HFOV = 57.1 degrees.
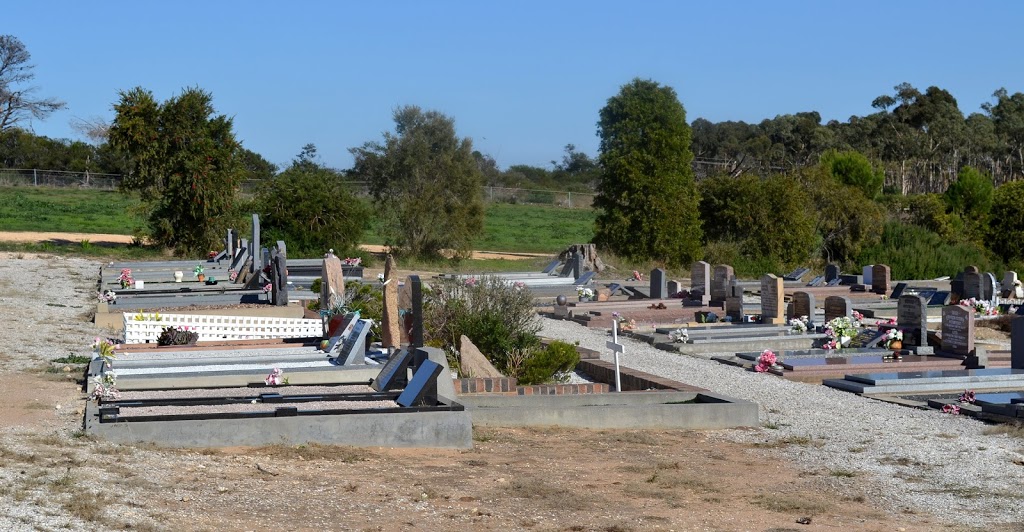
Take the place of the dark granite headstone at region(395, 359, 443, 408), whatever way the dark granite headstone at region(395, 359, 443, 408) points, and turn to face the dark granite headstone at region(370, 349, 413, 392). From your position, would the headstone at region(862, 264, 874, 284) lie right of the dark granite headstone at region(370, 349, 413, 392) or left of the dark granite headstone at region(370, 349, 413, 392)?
right

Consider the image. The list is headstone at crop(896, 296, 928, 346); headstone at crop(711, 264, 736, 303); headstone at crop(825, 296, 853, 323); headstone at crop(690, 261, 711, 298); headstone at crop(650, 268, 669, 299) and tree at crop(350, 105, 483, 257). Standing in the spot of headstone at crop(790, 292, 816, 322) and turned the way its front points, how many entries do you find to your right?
4

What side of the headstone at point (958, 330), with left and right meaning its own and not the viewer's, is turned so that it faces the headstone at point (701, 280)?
right

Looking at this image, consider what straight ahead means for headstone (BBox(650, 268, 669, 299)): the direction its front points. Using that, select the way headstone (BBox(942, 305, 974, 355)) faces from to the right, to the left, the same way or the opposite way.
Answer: the same way

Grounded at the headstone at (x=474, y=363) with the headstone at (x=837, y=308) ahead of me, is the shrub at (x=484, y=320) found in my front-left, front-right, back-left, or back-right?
front-left

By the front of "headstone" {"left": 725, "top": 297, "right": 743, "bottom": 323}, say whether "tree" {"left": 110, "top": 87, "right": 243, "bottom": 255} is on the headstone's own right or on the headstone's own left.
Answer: on the headstone's own right

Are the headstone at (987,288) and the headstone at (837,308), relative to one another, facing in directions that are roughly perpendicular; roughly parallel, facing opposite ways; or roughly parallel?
roughly parallel

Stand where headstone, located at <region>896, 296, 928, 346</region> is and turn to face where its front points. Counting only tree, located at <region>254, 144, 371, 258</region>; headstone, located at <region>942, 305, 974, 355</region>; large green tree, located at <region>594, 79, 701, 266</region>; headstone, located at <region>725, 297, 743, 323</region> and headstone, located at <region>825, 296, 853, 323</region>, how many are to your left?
1

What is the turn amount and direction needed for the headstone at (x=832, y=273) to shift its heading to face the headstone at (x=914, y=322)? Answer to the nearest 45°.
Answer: approximately 45° to its left

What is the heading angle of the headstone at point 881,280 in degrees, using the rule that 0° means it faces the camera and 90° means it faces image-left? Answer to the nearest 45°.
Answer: approximately 45°

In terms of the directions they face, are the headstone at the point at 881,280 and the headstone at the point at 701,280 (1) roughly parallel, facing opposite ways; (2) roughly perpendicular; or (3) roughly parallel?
roughly parallel

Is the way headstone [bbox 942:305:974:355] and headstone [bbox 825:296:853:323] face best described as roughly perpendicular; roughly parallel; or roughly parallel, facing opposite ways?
roughly parallel

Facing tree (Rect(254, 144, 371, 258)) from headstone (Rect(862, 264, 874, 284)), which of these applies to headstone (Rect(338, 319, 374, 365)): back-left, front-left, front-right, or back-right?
front-left

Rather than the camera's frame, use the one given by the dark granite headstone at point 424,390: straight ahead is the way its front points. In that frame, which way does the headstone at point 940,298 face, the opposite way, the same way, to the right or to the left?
the same way
